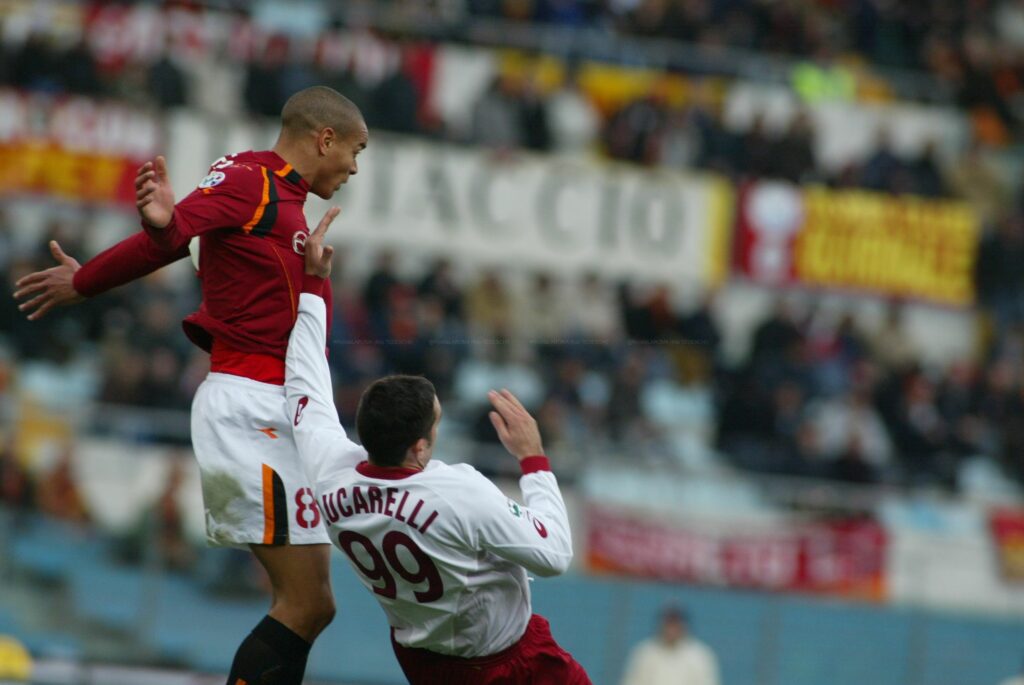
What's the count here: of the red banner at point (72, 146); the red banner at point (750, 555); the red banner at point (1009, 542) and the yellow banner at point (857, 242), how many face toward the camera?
4

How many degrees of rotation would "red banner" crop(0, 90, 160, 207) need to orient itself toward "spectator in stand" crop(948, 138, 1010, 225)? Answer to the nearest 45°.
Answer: approximately 90° to its left

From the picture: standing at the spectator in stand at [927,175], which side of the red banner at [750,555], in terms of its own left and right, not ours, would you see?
back

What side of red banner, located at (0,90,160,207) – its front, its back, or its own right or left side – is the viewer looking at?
front

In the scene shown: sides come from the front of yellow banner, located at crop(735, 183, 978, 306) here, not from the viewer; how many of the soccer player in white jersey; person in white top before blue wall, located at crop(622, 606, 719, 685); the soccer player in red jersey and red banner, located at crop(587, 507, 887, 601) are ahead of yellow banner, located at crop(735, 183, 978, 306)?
4

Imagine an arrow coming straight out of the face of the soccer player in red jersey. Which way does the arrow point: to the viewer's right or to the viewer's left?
to the viewer's right

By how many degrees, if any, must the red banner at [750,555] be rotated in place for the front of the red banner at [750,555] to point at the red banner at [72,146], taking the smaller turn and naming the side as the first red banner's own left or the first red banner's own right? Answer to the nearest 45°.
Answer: approximately 90° to the first red banner's own right

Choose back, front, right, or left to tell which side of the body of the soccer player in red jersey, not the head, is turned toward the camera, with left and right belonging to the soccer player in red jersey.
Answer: right

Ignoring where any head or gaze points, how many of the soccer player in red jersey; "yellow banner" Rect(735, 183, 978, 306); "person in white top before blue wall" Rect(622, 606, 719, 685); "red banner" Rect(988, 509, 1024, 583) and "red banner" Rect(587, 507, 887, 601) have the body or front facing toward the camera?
4

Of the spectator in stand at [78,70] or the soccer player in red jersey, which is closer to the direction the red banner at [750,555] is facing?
the soccer player in red jersey

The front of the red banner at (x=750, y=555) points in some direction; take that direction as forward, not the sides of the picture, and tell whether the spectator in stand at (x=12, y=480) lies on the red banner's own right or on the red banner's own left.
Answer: on the red banner's own right

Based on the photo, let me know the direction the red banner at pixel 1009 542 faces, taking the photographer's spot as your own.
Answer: facing the viewer

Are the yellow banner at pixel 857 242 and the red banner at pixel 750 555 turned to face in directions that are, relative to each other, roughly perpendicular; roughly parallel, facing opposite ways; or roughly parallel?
roughly parallel

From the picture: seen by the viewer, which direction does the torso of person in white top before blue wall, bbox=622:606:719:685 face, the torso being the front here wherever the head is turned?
toward the camera

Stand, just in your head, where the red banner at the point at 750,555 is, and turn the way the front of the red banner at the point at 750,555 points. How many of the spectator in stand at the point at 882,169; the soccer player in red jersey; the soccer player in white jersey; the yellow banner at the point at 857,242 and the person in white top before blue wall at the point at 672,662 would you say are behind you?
2

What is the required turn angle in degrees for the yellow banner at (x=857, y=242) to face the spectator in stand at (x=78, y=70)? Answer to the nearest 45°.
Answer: approximately 45° to its right
